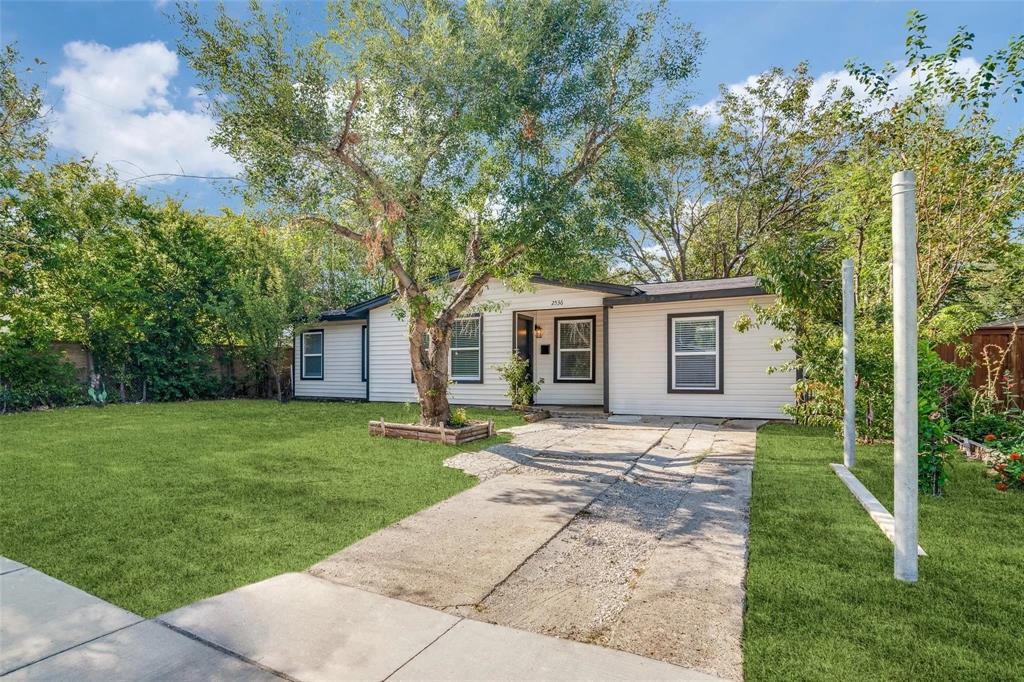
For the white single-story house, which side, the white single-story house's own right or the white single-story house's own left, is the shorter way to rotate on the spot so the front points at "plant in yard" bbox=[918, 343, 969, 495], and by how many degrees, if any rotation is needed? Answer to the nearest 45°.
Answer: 0° — it already faces it

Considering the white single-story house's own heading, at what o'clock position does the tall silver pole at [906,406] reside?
The tall silver pole is roughly at 12 o'clock from the white single-story house.

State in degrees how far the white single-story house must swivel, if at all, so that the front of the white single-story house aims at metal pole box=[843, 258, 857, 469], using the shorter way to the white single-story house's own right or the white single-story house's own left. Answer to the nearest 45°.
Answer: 0° — it already faces it

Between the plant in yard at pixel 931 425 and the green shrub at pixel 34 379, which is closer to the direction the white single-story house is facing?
the plant in yard

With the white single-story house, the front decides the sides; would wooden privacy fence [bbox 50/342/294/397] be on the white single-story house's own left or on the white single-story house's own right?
on the white single-story house's own right

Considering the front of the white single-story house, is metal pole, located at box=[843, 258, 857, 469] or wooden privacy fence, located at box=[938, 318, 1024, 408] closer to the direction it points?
the metal pole

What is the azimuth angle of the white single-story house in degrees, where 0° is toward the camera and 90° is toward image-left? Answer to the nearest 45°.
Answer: approximately 0°

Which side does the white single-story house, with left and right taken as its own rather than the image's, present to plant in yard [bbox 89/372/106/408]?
right

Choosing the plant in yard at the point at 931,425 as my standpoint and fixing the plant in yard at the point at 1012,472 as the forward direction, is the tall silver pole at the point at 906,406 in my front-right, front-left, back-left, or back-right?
back-right

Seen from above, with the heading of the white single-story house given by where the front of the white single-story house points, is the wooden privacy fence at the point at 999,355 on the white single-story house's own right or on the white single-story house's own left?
on the white single-story house's own left

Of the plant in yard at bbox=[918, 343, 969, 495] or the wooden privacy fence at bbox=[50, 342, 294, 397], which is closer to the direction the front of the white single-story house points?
the plant in yard
